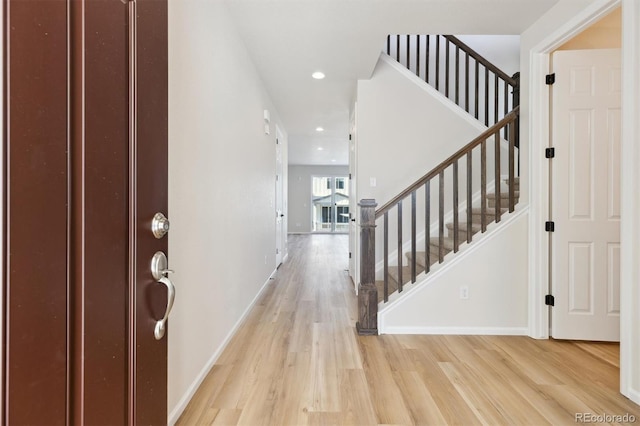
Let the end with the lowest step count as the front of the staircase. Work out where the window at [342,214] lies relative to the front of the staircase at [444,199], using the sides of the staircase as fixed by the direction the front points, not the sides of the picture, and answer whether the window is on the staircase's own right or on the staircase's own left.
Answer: on the staircase's own right

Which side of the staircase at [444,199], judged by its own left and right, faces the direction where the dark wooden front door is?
left

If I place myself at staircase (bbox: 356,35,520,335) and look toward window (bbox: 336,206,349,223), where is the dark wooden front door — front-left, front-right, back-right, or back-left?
back-left

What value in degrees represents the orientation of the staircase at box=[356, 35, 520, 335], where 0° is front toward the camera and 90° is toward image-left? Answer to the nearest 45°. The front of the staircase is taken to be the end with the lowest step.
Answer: approximately 90°

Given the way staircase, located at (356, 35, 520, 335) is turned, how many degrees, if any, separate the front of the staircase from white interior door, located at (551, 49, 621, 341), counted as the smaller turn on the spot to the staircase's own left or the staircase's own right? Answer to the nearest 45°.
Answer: approximately 135° to the staircase's own left

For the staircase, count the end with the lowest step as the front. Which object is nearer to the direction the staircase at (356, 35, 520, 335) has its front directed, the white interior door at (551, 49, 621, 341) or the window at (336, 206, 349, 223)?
the window

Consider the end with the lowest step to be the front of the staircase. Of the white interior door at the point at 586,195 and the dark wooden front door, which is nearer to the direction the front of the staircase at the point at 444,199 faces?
the dark wooden front door
